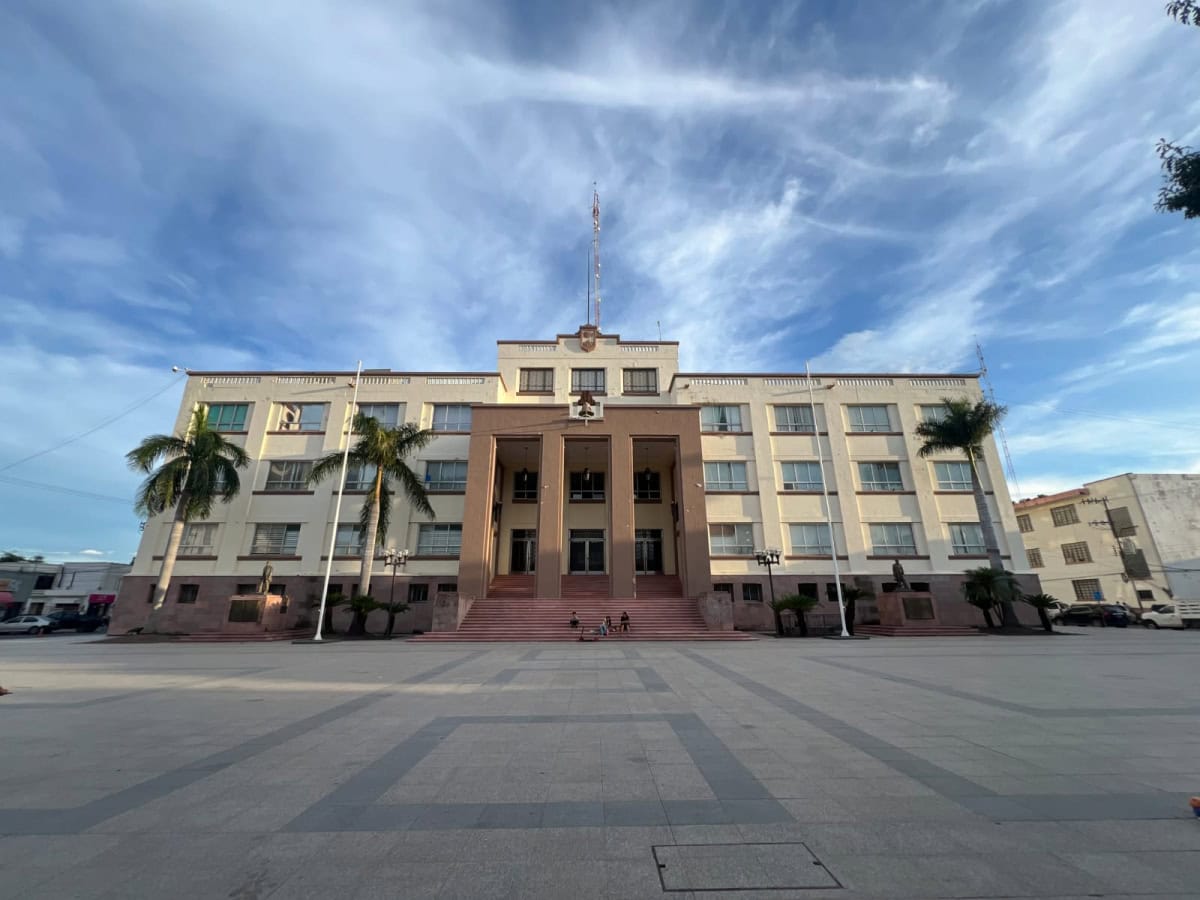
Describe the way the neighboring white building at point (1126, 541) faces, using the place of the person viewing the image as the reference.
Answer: facing the viewer and to the left of the viewer

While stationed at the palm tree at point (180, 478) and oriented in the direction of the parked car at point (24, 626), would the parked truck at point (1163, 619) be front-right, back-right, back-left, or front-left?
back-right

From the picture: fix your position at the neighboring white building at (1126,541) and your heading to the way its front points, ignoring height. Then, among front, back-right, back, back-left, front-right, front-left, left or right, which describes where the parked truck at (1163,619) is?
front-left

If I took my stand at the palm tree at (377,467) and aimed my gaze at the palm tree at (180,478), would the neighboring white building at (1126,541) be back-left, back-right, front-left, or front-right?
back-right

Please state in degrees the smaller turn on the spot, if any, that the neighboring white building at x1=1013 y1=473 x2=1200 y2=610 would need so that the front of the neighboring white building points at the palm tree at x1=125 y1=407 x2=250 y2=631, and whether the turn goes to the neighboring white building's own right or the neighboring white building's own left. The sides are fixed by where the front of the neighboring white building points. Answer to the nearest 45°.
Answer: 0° — it already faces it

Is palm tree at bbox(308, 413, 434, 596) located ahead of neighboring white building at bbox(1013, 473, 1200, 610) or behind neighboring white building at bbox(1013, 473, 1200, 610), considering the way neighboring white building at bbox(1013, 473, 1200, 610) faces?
ahead

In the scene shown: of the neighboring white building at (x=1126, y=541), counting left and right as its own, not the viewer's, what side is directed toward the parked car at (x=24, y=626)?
front
